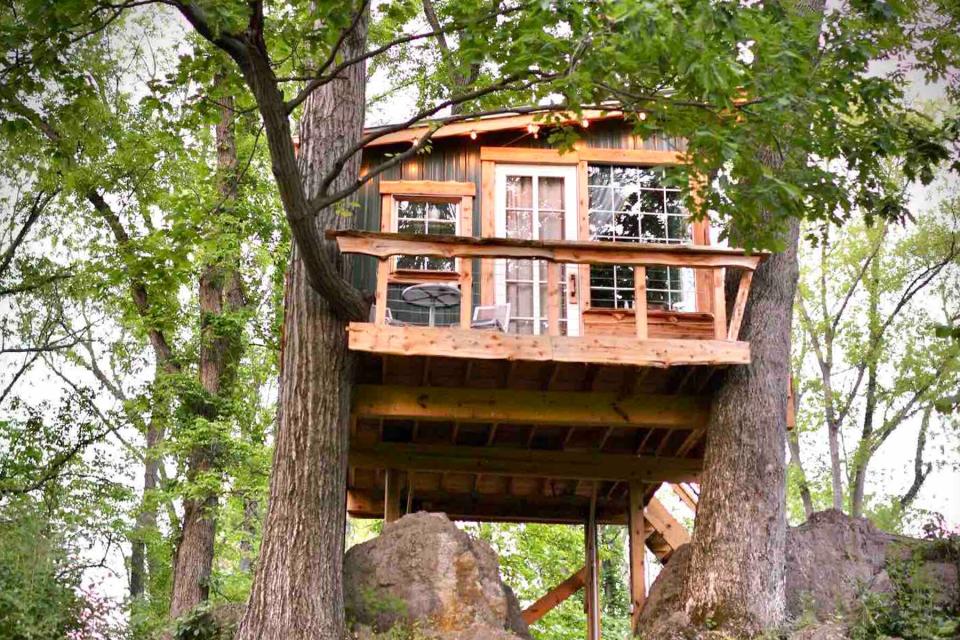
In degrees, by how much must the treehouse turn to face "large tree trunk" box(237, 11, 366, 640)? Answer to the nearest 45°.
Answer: approximately 45° to its right

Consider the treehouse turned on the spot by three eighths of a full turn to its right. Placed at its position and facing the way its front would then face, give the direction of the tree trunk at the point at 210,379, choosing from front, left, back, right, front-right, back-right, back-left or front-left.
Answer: front

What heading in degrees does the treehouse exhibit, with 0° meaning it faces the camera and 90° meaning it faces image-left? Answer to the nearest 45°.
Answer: approximately 0°

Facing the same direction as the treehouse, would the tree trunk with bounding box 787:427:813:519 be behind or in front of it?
behind

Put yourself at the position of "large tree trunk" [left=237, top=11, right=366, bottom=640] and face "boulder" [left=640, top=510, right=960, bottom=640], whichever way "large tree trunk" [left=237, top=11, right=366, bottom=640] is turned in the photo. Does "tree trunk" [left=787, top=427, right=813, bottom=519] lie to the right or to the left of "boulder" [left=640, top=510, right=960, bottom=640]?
left

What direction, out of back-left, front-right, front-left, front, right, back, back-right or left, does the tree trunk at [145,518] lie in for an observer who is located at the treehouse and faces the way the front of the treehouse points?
back-right

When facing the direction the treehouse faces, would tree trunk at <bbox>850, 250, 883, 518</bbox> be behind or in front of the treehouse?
behind
